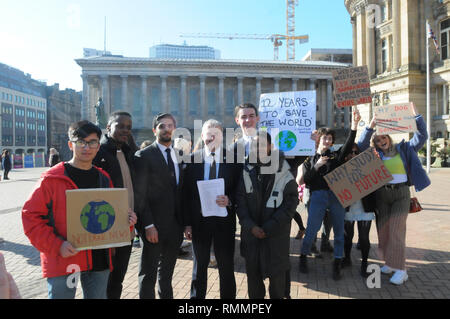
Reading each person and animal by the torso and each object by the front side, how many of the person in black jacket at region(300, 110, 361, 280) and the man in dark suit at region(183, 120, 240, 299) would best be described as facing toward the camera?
2

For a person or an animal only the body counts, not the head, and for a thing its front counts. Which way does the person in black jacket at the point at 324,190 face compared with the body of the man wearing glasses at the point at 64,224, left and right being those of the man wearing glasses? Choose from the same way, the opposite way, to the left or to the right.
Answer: to the right

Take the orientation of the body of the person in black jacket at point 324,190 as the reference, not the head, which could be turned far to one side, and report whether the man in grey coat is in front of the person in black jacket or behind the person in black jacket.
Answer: in front

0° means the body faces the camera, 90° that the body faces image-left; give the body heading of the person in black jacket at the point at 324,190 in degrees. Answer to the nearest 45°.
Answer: approximately 0°

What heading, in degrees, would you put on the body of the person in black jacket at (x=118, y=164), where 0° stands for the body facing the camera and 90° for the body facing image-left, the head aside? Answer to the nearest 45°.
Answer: approximately 315°

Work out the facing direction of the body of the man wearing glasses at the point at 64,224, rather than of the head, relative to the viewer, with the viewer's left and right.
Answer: facing the viewer and to the right of the viewer

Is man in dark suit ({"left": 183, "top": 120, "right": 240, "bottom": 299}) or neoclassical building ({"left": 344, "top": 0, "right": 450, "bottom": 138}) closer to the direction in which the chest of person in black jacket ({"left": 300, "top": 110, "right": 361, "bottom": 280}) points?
the man in dark suit

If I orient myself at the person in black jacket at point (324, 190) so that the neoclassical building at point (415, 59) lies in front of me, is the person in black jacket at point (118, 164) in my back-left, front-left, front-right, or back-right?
back-left

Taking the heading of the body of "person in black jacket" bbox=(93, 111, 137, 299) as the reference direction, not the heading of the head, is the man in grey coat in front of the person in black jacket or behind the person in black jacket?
in front

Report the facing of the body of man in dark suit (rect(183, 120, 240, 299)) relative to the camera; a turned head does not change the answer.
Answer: toward the camera

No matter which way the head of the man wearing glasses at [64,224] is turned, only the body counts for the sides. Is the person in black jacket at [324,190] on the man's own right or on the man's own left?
on the man's own left

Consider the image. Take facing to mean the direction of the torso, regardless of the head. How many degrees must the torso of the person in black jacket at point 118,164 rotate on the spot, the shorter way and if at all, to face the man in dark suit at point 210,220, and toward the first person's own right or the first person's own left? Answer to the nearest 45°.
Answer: approximately 45° to the first person's own left
